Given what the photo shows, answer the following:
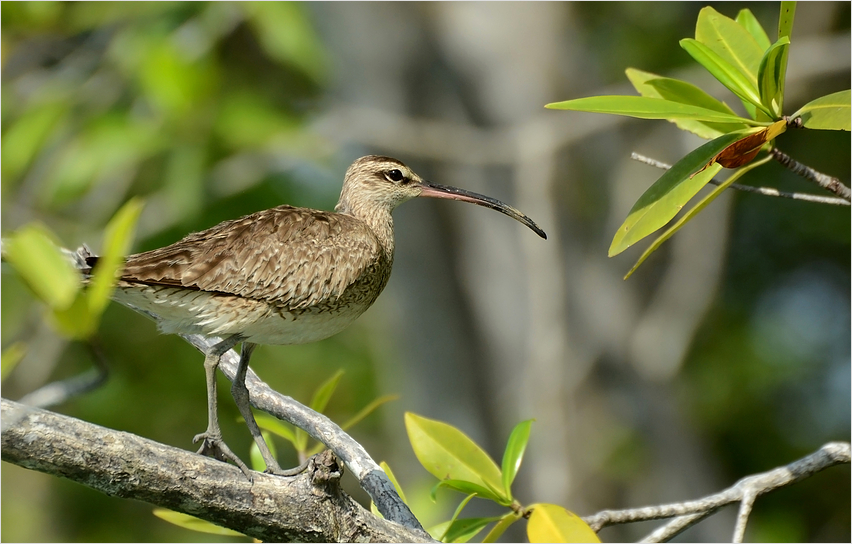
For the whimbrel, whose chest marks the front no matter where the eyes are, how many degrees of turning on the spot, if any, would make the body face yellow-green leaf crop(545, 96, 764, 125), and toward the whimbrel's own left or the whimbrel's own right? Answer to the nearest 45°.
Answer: approximately 45° to the whimbrel's own right

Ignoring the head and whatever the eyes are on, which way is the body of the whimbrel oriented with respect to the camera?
to the viewer's right

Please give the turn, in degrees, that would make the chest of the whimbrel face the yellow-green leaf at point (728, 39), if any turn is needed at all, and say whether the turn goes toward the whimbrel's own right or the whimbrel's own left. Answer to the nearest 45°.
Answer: approximately 45° to the whimbrel's own right

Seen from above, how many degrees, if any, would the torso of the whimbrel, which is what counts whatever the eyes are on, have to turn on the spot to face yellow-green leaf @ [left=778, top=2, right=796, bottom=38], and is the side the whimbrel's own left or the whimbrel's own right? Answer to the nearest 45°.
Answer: approximately 45° to the whimbrel's own right

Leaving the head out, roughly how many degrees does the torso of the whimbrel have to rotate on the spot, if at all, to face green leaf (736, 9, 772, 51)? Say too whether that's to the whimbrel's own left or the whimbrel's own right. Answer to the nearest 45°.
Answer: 0° — it already faces it

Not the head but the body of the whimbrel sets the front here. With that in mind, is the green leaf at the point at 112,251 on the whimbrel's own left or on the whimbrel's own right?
on the whimbrel's own right

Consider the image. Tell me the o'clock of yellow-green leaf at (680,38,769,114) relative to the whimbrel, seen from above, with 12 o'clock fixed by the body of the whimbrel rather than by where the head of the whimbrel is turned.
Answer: The yellow-green leaf is roughly at 1 o'clock from the whimbrel.
